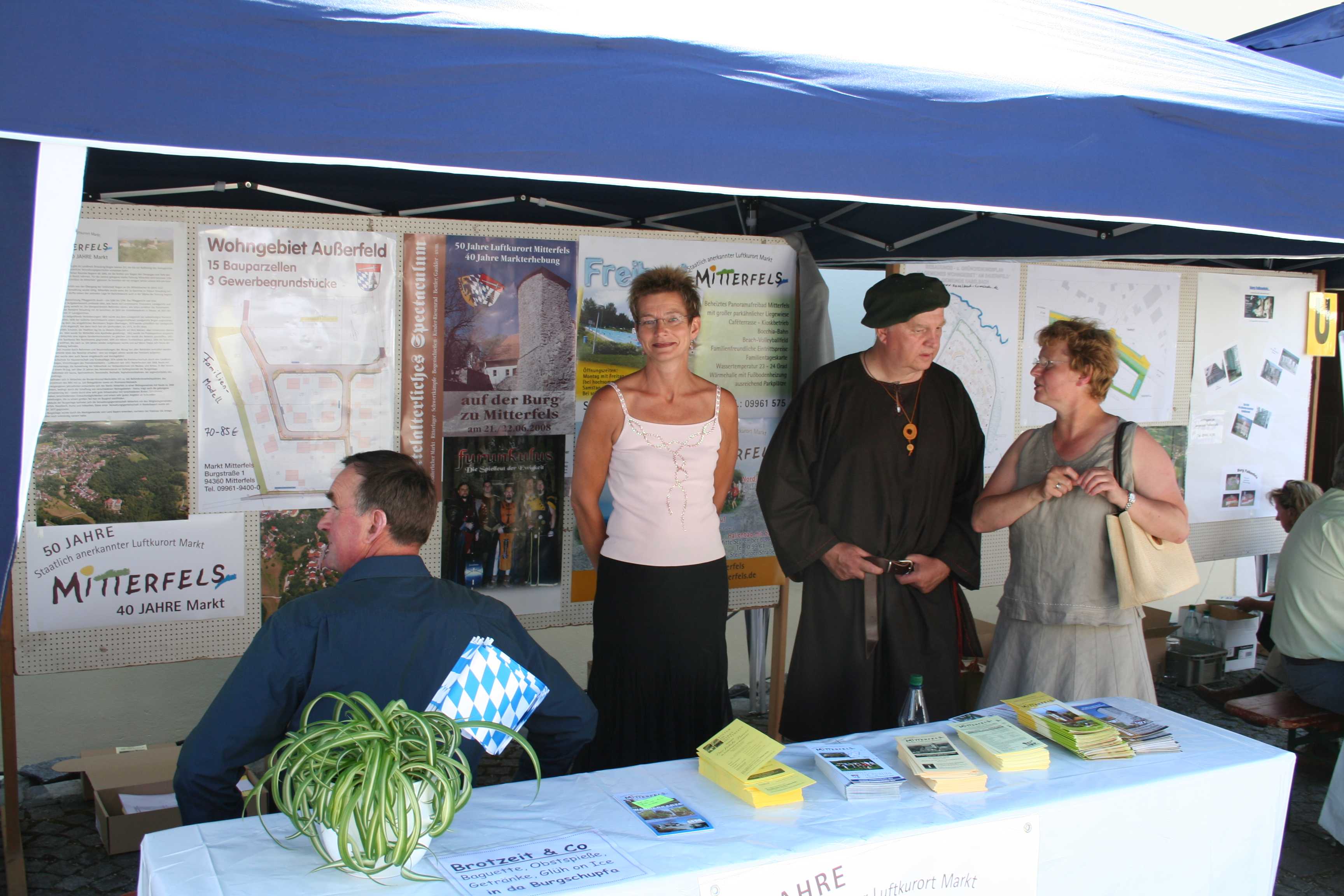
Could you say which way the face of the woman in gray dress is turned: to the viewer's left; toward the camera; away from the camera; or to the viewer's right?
to the viewer's left

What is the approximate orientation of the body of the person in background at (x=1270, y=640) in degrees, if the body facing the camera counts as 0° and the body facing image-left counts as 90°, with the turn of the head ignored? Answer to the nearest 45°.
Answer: approximately 90°

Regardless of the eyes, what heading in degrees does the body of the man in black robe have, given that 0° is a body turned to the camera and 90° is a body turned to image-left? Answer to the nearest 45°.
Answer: approximately 315°

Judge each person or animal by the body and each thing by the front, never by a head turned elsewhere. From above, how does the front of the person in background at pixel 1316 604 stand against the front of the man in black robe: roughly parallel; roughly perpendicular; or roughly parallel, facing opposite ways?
roughly perpendicular

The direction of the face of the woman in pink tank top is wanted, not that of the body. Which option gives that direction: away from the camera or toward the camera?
toward the camera

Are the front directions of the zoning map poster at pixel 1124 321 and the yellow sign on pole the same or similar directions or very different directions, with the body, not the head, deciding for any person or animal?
same or similar directions

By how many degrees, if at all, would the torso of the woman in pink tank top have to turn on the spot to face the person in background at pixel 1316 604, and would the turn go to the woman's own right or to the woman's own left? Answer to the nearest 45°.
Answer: approximately 90° to the woman's own left

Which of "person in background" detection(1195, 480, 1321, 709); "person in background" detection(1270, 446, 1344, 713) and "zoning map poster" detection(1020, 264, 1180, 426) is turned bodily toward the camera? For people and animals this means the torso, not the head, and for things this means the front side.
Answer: the zoning map poster

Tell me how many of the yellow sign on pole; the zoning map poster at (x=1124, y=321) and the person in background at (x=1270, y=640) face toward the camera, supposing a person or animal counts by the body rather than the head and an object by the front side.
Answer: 2

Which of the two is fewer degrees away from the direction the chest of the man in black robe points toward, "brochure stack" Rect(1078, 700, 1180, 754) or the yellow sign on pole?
the brochure stack

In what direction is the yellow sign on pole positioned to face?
toward the camera

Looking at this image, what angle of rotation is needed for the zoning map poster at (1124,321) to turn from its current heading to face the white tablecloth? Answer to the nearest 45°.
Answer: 0° — it already faces it

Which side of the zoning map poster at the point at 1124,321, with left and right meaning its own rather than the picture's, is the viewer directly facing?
front

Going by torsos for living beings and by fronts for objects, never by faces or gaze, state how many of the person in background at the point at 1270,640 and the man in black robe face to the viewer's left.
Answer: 1

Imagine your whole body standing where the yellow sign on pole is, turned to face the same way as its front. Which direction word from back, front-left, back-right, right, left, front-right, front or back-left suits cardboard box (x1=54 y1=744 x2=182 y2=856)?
front-right

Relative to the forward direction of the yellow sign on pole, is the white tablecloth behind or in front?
in front

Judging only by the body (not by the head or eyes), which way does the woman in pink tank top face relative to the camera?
toward the camera
